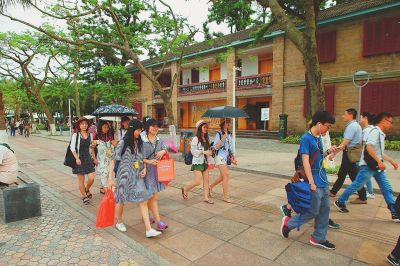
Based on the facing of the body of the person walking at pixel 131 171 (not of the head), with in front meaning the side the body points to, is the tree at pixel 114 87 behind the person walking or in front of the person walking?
behind

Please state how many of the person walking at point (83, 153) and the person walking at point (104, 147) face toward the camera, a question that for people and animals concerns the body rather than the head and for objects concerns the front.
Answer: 2

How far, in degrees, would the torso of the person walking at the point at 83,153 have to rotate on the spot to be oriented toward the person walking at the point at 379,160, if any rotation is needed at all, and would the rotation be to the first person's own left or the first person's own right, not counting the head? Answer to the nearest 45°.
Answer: approximately 45° to the first person's own left

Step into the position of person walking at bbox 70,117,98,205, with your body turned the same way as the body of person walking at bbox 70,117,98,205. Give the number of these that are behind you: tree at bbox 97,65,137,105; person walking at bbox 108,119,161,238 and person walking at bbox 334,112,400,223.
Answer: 1

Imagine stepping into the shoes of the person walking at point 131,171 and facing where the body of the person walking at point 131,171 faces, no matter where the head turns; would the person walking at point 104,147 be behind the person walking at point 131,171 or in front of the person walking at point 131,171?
behind

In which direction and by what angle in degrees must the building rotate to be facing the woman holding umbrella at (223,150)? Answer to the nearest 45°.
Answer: approximately 45° to its left

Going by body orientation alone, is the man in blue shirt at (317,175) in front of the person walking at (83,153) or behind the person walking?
in front

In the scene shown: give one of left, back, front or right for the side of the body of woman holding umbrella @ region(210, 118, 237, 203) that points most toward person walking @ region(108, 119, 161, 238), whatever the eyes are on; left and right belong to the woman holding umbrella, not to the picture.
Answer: right

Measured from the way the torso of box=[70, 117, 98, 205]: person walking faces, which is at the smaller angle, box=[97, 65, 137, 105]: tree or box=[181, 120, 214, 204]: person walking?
the person walking

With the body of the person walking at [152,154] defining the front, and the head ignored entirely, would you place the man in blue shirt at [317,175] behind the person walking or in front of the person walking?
in front
